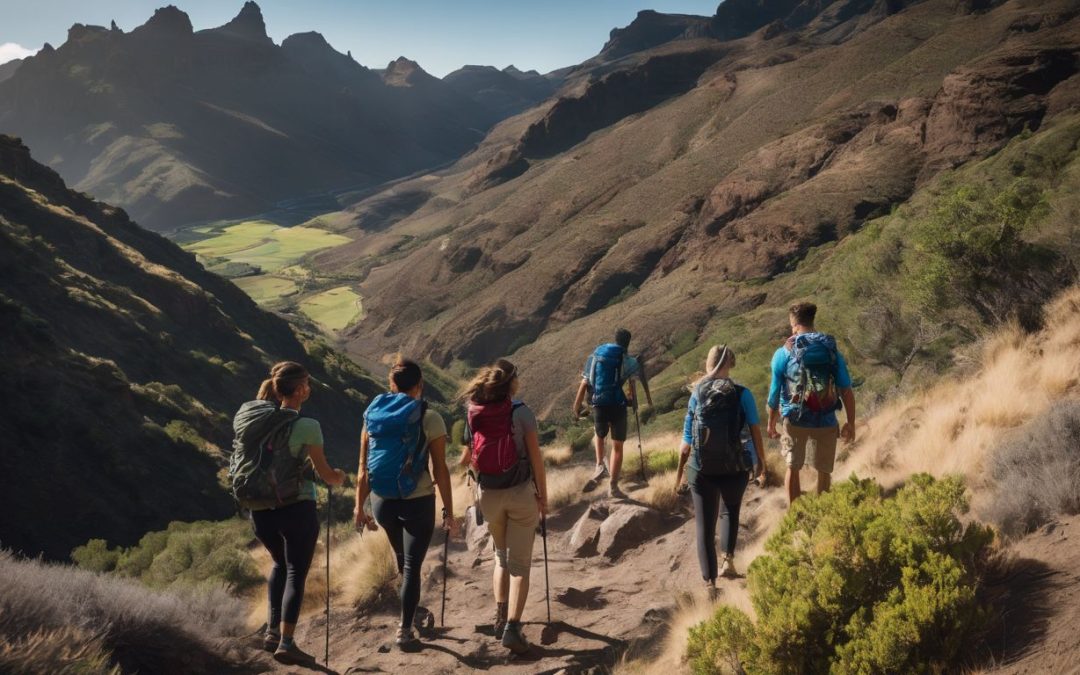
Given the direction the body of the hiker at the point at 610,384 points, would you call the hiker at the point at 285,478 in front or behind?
behind

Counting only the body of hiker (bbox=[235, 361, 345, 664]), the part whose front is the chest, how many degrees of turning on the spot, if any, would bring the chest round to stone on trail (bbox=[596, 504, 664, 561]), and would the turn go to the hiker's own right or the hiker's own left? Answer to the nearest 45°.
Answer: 0° — they already face it

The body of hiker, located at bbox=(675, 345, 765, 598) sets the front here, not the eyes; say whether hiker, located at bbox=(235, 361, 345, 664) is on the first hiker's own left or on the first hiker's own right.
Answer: on the first hiker's own left

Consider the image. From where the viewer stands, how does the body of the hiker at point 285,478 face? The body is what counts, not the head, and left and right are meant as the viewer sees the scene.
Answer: facing away from the viewer and to the right of the viewer

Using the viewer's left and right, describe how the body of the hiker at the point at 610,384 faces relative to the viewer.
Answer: facing away from the viewer and to the right of the viewer

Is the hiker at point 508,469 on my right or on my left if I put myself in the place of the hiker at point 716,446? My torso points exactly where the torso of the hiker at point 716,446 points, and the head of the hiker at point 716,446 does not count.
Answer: on my left

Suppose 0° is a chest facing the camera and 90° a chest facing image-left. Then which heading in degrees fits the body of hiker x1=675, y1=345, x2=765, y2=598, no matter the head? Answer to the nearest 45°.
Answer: approximately 180°

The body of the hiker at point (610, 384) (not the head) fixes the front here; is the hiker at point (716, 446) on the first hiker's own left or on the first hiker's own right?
on the first hiker's own right
